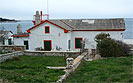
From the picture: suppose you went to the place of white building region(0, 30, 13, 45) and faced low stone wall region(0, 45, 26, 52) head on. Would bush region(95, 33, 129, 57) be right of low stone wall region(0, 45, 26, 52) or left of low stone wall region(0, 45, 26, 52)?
left

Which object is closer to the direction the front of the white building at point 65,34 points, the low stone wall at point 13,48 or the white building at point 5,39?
the low stone wall

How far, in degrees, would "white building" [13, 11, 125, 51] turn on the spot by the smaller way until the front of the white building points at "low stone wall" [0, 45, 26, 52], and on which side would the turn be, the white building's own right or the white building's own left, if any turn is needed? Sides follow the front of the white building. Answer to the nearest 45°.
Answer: approximately 45° to the white building's own right

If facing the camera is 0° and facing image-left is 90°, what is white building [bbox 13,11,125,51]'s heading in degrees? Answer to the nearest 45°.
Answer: approximately 0°

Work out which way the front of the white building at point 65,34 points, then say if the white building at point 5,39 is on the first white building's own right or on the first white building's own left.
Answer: on the first white building's own right
